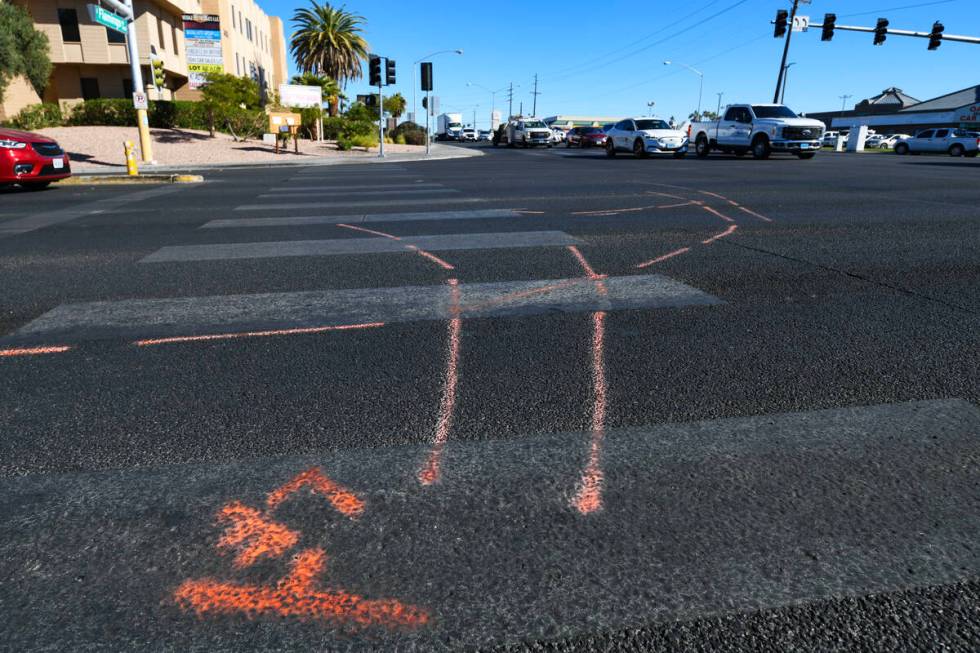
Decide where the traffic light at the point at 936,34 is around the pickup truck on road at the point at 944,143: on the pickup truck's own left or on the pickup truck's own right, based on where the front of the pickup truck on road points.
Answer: on the pickup truck's own left

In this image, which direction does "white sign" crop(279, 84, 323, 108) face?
toward the camera

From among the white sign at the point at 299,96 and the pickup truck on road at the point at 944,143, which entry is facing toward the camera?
the white sign

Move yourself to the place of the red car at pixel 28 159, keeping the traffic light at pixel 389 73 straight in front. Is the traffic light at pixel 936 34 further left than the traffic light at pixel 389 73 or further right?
right

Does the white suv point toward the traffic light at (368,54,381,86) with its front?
no

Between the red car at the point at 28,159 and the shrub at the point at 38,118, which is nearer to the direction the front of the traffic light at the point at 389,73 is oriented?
the red car

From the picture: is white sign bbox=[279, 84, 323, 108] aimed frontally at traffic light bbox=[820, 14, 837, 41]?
no

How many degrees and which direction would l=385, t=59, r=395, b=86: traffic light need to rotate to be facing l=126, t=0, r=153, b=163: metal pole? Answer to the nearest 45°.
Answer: approximately 90° to its right

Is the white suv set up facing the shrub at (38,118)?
no

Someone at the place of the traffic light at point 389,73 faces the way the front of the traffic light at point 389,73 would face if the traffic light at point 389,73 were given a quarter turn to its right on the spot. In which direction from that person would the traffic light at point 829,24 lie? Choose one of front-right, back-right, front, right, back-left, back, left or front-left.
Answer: back-left

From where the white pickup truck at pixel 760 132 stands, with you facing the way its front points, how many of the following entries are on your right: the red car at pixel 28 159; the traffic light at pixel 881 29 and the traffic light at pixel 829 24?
1

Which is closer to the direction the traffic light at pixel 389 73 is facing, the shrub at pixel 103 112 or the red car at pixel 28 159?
the red car

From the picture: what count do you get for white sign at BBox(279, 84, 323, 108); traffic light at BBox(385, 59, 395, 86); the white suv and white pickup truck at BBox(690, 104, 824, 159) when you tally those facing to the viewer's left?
0
